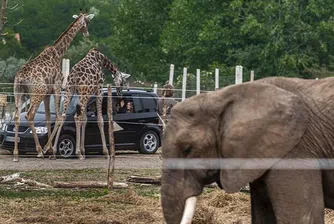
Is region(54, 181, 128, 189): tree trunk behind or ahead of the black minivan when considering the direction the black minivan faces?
ahead

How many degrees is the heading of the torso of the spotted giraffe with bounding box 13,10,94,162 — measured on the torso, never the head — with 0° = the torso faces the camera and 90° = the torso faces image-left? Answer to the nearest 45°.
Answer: approximately 225°

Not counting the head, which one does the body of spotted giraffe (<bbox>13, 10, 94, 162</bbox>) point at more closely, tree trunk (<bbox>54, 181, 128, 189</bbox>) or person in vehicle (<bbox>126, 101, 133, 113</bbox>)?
the person in vehicle

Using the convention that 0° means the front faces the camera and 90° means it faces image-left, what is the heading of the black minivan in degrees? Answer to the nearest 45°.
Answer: approximately 45°

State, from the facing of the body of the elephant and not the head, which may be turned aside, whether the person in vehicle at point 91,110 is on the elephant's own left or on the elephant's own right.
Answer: on the elephant's own right

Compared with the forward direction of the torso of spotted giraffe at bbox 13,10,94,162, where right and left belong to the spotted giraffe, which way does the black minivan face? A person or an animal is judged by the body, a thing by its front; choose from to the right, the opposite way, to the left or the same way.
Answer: the opposite way
